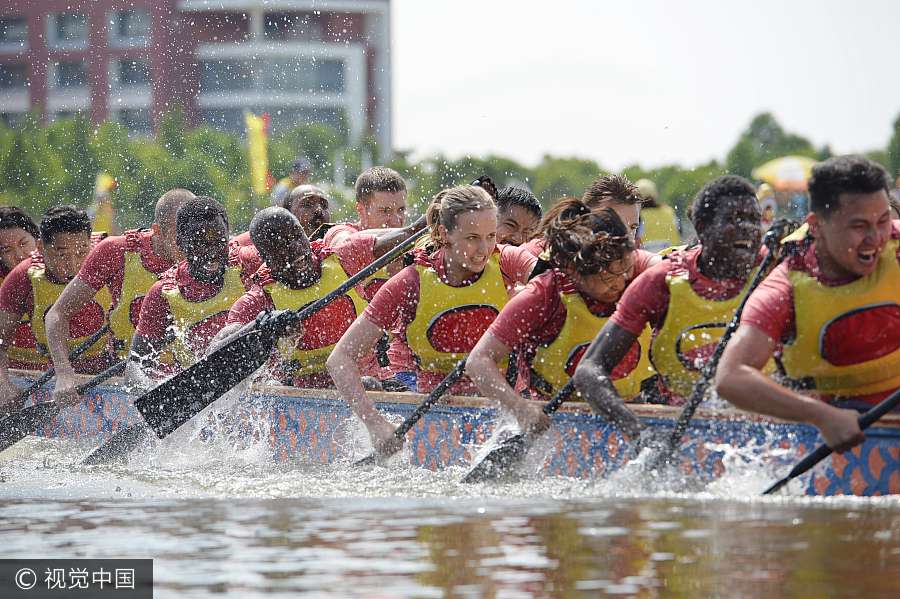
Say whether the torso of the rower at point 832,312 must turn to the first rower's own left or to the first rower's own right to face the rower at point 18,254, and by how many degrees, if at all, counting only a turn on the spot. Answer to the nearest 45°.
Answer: approximately 180°

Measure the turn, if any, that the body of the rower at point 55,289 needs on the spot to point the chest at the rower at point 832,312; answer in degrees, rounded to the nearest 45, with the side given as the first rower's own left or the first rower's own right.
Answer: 0° — they already face them

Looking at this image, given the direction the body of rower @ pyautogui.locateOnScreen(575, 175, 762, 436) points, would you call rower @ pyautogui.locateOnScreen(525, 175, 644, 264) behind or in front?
behind

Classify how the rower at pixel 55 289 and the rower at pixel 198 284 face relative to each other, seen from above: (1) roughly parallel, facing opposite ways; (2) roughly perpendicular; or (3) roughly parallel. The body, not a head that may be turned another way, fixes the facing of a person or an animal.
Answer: roughly parallel

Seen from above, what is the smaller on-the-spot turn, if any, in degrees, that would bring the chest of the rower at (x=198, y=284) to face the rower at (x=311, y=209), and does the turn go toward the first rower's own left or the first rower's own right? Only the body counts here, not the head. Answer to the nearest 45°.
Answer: approximately 90° to the first rower's own left

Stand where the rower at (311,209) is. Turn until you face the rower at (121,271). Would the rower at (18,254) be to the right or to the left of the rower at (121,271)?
right

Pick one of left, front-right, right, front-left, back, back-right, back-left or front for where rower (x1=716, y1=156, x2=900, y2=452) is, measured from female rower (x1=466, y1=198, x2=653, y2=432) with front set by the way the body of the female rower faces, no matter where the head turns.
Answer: front

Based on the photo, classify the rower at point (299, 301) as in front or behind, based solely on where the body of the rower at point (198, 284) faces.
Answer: in front

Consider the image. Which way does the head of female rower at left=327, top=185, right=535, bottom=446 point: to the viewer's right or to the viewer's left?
to the viewer's right

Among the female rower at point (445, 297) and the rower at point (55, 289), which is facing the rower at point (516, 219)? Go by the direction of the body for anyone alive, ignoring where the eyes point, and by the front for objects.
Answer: the rower at point (55, 289)

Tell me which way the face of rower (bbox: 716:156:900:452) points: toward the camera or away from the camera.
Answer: toward the camera

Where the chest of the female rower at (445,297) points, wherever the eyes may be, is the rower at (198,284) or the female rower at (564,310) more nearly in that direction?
the female rower
